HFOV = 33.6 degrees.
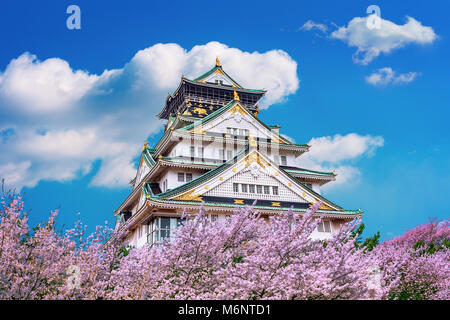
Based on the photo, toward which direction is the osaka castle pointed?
toward the camera
